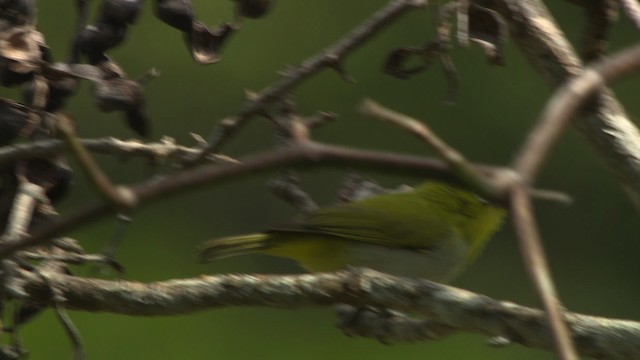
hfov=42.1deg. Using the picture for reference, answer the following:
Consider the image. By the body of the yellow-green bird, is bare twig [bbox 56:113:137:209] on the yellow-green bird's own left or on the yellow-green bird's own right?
on the yellow-green bird's own right

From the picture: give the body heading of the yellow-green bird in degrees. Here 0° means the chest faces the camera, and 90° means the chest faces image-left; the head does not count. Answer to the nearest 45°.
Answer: approximately 270°
